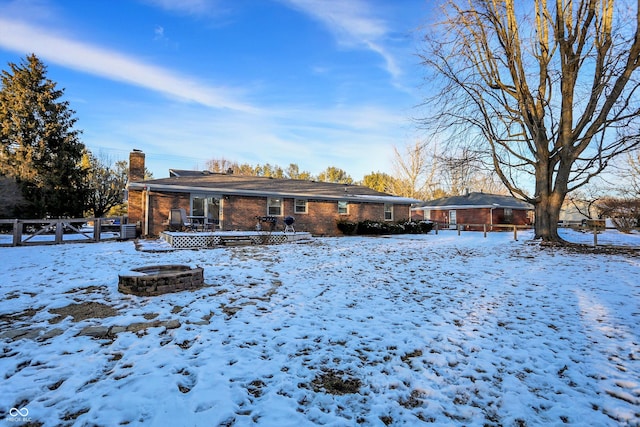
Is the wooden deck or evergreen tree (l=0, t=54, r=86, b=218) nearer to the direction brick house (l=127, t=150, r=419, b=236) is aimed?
the evergreen tree

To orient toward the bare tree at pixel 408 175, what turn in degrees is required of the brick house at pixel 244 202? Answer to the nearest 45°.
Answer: approximately 90° to its right

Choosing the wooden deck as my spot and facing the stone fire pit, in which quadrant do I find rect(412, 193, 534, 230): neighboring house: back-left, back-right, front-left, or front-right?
back-left

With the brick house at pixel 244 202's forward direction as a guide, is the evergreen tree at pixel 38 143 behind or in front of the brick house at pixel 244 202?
in front

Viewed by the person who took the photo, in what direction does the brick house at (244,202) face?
facing away from the viewer and to the left of the viewer

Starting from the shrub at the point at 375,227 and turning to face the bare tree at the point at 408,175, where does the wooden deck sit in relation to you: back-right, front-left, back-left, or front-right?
back-left

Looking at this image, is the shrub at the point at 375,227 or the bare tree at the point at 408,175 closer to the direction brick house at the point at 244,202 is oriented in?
the bare tree

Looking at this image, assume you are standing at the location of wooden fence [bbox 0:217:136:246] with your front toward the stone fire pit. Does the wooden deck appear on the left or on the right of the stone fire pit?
left
